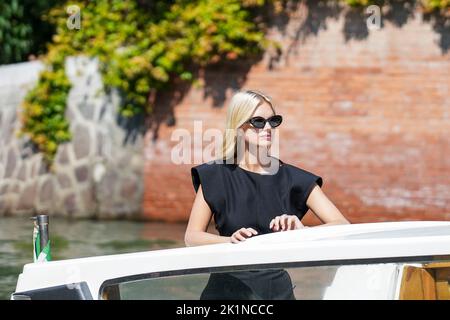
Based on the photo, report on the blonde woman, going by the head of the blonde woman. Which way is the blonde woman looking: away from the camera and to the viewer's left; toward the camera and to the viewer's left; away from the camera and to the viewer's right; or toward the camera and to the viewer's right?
toward the camera and to the viewer's right

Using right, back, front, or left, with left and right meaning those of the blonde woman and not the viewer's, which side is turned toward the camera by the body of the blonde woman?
front
